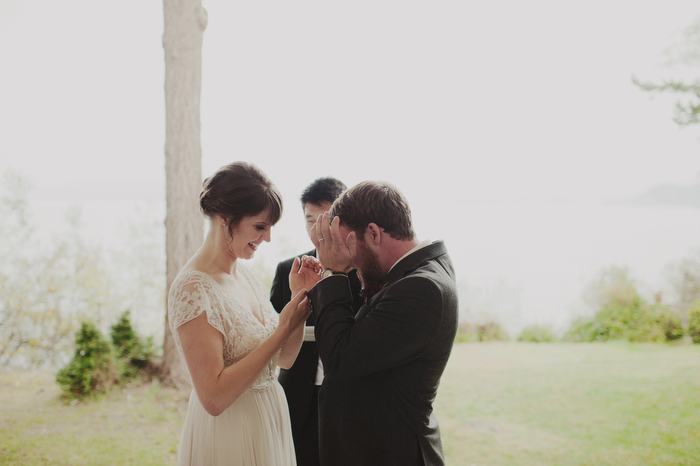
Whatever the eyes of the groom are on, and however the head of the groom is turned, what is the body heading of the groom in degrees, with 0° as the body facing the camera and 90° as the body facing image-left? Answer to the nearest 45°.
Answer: approximately 90°

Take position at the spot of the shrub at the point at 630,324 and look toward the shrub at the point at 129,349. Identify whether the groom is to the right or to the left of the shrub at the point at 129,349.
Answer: left

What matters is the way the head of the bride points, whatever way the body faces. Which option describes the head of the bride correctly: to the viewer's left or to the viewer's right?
to the viewer's right

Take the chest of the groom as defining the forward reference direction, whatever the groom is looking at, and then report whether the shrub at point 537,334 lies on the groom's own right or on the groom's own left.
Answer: on the groom's own right

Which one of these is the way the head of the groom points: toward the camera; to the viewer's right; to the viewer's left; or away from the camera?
to the viewer's left
